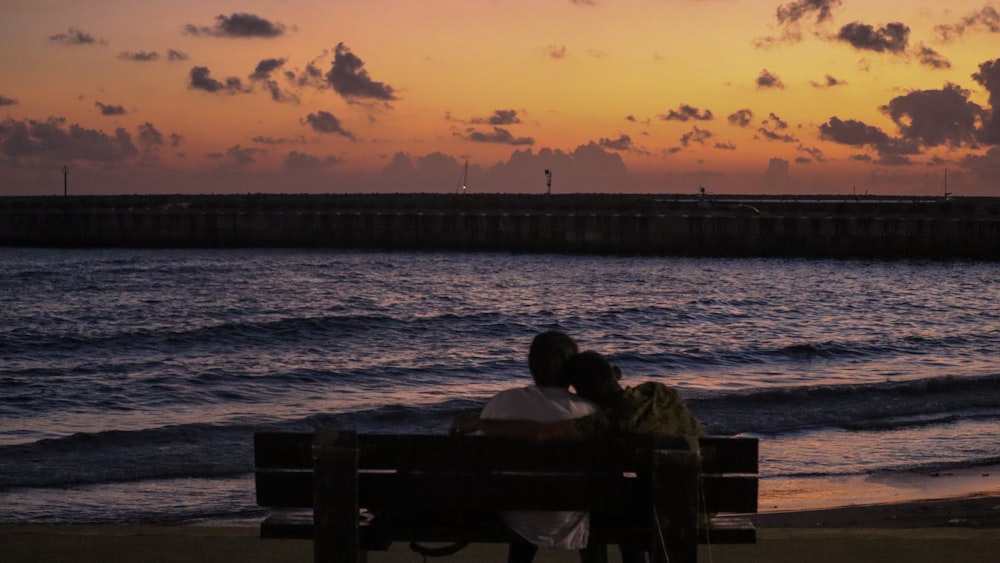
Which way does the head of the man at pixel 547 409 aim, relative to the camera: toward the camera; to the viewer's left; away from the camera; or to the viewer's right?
away from the camera

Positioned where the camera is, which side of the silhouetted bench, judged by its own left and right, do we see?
back

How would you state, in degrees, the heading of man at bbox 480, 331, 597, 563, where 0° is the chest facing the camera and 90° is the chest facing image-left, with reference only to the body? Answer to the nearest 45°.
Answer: approximately 180°
